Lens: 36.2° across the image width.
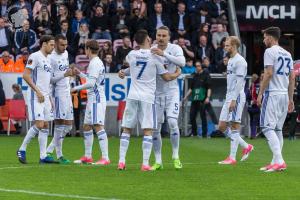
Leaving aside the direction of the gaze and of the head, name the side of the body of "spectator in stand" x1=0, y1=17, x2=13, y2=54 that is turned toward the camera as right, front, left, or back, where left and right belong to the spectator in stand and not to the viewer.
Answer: front

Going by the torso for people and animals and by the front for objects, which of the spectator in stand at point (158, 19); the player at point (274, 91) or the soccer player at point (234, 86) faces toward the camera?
the spectator in stand

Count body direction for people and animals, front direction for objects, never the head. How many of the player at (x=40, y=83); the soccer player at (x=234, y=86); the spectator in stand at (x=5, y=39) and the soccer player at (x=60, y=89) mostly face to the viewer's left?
1

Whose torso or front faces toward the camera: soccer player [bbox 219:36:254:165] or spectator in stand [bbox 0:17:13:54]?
the spectator in stand

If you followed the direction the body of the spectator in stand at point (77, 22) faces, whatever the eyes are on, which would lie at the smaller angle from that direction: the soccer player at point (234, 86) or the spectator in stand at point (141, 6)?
the soccer player

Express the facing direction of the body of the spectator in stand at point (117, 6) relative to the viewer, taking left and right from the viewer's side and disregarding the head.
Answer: facing the viewer

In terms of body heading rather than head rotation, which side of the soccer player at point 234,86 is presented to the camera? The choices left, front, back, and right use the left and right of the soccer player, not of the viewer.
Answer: left

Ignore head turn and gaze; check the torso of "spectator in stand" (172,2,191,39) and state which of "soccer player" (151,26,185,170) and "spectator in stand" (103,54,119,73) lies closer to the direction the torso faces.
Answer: the soccer player

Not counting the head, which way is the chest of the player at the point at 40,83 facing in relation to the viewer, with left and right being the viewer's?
facing the viewer and to the right of the viewer

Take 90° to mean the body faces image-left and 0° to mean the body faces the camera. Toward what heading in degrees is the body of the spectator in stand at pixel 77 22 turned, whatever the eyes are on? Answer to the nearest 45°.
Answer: approximately 0°

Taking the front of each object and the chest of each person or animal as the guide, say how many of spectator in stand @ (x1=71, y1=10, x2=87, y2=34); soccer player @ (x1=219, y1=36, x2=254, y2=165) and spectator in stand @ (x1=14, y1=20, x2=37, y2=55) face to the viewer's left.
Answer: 1

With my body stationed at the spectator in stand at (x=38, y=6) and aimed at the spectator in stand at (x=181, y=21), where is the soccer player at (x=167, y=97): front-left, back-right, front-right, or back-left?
front-right
